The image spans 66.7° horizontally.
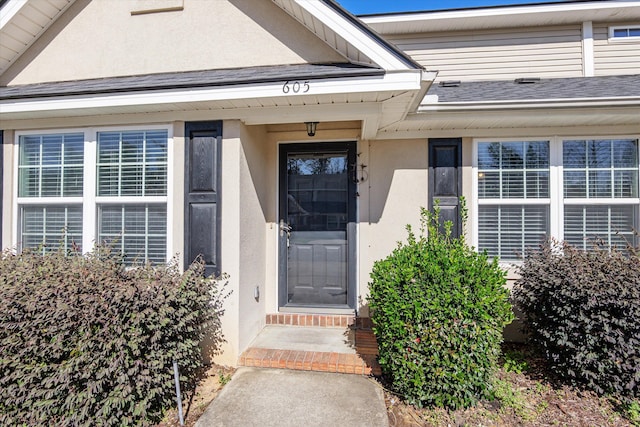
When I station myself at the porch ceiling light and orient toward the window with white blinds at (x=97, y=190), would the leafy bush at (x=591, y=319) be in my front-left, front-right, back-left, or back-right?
back-left

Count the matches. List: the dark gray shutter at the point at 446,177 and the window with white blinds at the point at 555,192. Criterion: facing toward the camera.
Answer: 2

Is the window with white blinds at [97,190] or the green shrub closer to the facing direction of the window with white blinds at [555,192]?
the green shrub

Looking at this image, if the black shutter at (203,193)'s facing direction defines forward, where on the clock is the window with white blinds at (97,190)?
The window with white blinds is roughly at 4 o'clock from the black shutter.

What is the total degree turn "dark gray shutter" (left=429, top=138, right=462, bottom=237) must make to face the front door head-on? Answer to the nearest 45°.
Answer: approximately 90° to its right

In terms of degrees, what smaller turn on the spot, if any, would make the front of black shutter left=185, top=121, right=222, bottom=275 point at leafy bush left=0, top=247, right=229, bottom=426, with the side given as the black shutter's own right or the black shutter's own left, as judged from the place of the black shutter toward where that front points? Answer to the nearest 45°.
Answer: approximately 45° to the black shutter's own right
